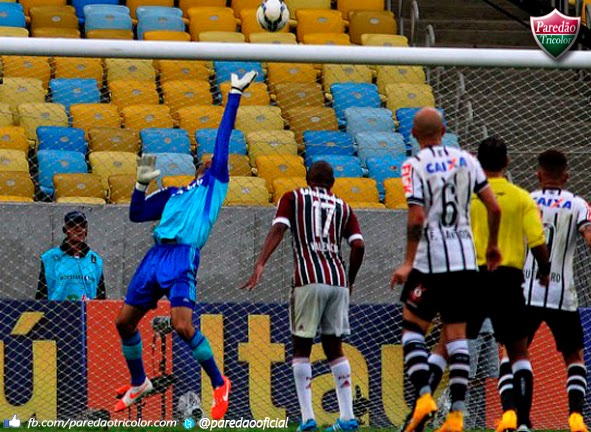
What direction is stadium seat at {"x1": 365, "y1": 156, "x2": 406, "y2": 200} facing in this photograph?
toward the camera

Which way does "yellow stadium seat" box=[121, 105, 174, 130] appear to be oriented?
toward the camera

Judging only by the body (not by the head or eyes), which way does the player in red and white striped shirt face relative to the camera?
away from the camera

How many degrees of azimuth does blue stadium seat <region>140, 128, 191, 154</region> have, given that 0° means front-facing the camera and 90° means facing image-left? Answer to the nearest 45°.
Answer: approximately 0°

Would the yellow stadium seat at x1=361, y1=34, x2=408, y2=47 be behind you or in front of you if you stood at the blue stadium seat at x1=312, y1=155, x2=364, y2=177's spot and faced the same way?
behind

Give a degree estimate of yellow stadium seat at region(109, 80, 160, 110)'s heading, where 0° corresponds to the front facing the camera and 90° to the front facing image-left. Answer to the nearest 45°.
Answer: approximately 0°

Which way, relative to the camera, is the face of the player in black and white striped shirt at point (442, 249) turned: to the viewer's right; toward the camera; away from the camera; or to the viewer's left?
away from the camera

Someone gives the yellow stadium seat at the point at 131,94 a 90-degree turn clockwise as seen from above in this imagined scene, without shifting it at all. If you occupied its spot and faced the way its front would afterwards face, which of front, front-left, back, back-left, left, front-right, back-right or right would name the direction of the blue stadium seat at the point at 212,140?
back-left

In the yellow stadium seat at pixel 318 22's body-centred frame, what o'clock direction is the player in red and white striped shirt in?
The player in red and white striped shirt is roughly at 12 o'clock from the yellow stadium seat.

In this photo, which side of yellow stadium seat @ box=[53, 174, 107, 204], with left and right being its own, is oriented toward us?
front

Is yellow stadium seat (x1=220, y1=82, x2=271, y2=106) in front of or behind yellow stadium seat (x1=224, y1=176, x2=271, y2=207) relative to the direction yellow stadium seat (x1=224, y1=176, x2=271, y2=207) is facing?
behind
